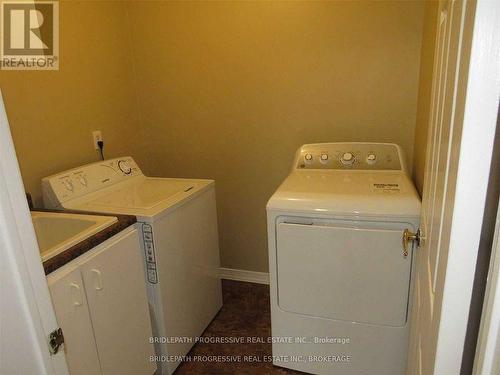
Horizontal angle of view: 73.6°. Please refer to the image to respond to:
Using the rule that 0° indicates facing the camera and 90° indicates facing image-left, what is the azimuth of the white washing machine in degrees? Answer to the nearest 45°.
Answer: approximately 315°

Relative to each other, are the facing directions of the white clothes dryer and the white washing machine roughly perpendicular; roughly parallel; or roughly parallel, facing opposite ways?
roughly perpendicular

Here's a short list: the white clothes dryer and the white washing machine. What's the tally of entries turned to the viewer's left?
0

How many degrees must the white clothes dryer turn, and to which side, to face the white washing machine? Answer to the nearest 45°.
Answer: approximately 90° to its right

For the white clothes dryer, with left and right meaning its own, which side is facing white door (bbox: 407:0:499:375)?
front

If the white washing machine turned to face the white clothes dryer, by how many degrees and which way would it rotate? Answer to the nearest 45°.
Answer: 0° — it already faces it

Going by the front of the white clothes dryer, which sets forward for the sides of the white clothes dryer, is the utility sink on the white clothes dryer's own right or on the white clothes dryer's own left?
on the white clothes dryer's own right

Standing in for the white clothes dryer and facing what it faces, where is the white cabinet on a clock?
The white cabinet is roughly at 2 o'clock from the white clothes dryer.

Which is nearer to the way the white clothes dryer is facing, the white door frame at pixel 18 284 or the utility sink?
the white door frame

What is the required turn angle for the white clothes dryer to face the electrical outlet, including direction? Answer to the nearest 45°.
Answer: approximately 90° to its right

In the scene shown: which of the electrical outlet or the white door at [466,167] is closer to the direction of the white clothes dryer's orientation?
the white door

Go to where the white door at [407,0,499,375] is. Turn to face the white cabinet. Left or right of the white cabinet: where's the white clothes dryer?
right
